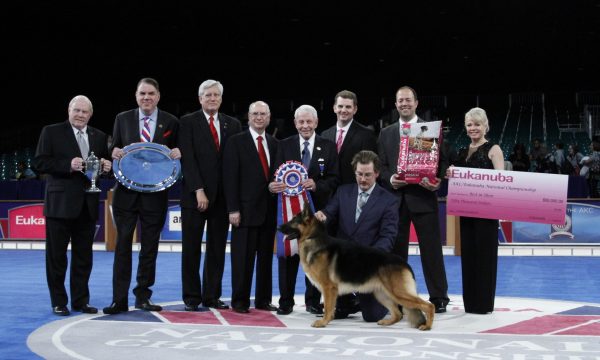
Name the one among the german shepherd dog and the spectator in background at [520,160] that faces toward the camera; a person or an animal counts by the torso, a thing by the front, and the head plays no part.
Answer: the spectator in background

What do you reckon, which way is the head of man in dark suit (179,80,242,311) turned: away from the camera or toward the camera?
toward the camera

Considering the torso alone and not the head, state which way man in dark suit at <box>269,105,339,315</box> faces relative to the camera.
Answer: toward the camera

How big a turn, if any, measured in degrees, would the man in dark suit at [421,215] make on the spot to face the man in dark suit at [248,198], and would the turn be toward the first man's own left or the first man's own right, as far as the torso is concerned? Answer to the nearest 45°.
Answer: approximately 90° to the first man's own right

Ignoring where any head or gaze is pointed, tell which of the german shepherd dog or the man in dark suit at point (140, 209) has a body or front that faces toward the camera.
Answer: the man in dark suit

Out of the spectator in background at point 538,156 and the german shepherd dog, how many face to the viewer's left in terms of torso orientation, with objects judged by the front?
1

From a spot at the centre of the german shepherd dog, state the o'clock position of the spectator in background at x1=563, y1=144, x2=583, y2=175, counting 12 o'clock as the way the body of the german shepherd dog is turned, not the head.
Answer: The spectator in background is roughly at 4 o'clock from the german shepherd dog.

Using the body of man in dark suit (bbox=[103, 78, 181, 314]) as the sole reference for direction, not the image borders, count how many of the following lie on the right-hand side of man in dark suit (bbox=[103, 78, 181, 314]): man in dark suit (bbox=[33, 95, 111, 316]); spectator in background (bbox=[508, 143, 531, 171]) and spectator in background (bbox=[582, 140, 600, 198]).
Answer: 1

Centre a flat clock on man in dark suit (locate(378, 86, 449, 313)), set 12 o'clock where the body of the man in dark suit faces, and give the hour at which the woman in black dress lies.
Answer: The woman in black dress is roughly at 9 o'clock from the man in dark suit.

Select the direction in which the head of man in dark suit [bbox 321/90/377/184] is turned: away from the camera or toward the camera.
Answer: toward the camera

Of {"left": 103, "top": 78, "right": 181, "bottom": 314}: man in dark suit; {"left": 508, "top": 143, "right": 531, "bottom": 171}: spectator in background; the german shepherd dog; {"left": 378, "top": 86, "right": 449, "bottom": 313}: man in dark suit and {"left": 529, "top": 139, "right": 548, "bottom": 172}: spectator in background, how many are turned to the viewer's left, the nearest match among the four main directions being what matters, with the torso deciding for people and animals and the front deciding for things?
1

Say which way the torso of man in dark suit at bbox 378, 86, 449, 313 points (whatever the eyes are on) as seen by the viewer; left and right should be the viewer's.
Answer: facing the viewer

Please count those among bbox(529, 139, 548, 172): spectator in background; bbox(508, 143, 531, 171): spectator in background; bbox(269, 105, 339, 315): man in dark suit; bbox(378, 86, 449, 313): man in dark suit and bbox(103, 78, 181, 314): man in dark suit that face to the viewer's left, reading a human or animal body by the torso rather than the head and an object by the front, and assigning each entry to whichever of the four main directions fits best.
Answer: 0

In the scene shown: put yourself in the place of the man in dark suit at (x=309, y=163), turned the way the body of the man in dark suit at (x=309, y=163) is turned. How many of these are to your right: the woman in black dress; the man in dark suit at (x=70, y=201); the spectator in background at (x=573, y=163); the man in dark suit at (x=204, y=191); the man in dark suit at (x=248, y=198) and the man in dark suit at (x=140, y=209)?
4

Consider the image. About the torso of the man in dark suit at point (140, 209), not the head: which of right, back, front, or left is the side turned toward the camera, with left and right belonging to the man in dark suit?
front

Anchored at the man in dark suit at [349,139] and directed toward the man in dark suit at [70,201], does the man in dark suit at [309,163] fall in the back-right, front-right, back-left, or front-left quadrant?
front-left

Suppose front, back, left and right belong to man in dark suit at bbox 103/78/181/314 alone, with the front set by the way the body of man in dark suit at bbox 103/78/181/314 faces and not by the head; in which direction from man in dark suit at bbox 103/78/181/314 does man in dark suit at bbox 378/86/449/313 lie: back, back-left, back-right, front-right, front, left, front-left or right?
left

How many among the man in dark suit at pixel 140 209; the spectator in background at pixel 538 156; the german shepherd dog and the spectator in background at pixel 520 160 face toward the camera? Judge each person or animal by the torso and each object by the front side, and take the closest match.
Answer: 3
